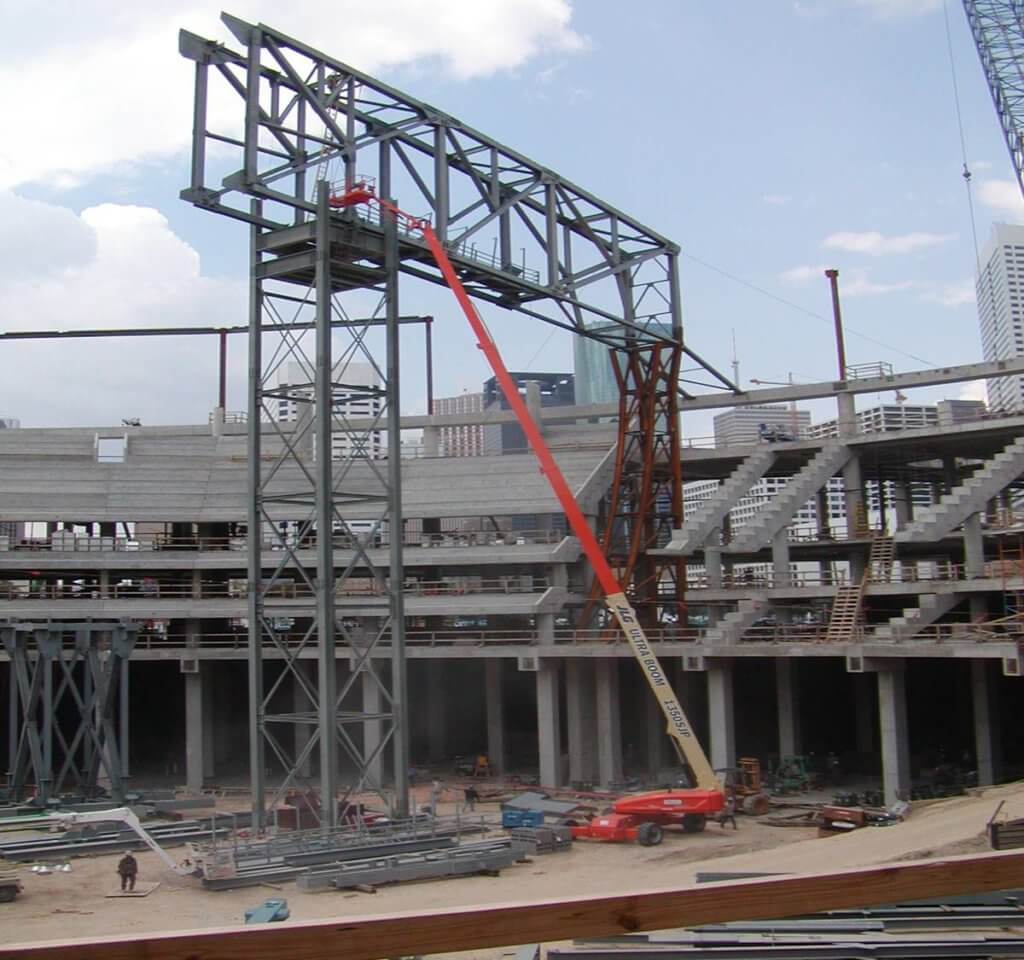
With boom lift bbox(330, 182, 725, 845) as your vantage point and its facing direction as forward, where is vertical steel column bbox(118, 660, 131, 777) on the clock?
The vertical steel column is roughly at 1 o'clock from the boom lift.

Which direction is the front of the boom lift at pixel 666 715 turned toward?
to the viewer's left

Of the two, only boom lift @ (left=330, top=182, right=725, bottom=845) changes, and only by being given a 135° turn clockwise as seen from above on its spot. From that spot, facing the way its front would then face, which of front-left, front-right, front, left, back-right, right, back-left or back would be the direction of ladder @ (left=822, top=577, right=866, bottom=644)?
front

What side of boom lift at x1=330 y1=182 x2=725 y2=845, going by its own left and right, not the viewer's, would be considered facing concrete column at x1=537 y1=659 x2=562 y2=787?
right

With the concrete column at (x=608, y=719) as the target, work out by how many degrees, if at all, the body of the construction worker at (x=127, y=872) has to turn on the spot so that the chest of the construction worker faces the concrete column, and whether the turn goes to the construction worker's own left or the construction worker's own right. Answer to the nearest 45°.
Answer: approximately 45° to the construction worker's own right

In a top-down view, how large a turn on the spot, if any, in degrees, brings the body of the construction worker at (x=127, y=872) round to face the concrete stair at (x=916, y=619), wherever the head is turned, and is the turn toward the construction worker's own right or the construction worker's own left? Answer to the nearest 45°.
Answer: approximately 90° to the construction worker's own right

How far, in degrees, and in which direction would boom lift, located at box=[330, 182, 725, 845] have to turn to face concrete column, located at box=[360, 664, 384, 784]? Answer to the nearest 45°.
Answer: approximately 45° to its right

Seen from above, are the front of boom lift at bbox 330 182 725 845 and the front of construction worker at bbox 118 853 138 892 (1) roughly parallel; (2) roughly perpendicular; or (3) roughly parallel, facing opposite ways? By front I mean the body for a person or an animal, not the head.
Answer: roughly perpendicular

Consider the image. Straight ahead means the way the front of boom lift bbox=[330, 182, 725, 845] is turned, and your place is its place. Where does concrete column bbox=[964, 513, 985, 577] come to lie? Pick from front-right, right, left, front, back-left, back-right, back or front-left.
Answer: back-right

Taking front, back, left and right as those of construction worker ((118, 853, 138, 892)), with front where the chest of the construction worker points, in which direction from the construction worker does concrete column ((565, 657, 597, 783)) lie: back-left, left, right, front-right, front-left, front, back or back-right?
front-right

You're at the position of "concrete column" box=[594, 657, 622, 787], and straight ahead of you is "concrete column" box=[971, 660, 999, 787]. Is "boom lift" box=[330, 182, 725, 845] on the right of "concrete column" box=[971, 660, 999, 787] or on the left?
right
